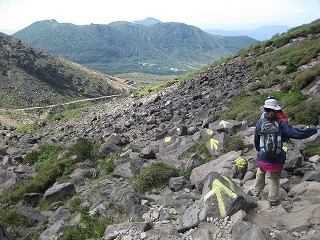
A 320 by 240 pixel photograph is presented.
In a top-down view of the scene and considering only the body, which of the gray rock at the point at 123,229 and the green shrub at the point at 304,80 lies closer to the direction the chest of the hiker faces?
the green shrub

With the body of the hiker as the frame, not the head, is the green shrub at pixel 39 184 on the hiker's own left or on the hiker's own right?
on the hiker's own left

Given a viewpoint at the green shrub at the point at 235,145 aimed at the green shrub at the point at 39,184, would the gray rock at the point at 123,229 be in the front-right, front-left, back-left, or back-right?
front-left

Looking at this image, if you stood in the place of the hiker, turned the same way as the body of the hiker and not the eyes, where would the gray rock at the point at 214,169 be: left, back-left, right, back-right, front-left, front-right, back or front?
front-left

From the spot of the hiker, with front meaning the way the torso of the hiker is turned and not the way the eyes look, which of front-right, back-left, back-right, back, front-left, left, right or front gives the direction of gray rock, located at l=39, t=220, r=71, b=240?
left

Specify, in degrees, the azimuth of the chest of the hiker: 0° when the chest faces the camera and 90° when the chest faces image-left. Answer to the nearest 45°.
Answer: approximately 180°

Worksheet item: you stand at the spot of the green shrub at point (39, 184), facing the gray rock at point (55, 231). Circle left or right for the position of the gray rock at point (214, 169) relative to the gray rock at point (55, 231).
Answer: left

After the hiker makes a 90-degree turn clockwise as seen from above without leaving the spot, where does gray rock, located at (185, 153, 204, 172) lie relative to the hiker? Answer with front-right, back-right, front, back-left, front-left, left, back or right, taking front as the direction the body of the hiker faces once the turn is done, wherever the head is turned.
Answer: back-left

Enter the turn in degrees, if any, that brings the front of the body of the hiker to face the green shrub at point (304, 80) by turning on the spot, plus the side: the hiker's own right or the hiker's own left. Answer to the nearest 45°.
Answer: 0° — they already face it

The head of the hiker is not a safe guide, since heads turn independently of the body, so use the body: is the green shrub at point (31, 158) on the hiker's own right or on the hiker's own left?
on the hiker's own left
